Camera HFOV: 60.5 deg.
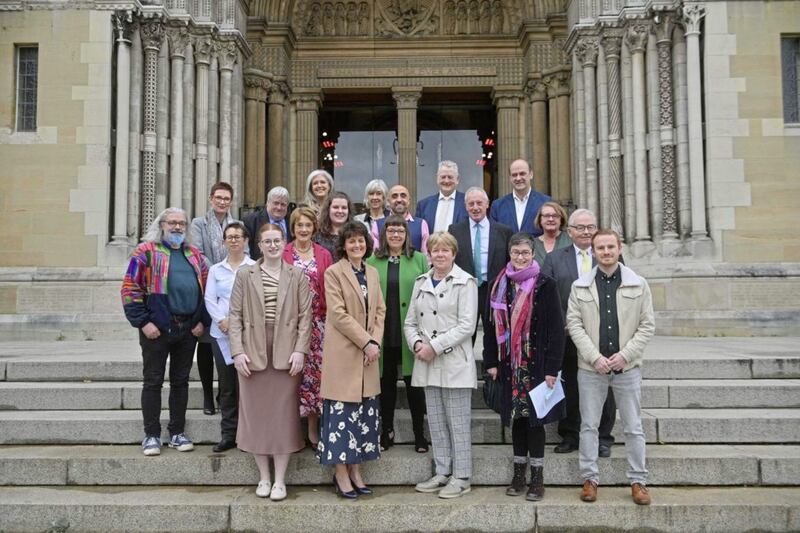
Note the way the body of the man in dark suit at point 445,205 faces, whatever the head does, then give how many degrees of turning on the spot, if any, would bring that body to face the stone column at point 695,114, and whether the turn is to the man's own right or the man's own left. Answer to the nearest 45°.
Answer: approximately 135° to the man's own left

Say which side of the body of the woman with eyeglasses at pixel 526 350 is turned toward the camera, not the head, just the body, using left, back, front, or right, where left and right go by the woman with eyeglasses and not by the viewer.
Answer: front

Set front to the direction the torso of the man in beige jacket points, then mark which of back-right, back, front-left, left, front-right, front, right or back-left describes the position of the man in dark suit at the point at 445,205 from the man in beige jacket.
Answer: back-right

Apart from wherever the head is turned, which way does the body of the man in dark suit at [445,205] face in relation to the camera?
toward the camera

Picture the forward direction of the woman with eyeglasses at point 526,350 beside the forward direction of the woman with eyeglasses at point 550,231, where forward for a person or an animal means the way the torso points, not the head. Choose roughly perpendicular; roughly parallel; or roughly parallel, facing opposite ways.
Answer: roughly parallel

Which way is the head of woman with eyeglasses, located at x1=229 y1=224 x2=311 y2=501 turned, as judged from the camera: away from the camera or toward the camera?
toward the camera

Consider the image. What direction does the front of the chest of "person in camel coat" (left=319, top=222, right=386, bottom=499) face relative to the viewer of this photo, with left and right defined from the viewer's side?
facing the viewer and to the right of the viewer

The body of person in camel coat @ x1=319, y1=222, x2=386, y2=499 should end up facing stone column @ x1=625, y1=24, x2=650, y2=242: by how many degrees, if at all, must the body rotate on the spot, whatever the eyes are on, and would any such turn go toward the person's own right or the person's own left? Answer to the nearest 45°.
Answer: approximately 90° to the person's own left

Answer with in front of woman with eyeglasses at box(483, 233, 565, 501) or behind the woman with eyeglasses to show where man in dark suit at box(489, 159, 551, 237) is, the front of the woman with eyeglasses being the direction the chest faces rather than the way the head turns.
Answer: behind

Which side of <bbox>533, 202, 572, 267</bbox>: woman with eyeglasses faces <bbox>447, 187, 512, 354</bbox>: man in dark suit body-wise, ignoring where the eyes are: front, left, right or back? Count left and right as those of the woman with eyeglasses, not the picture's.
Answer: right

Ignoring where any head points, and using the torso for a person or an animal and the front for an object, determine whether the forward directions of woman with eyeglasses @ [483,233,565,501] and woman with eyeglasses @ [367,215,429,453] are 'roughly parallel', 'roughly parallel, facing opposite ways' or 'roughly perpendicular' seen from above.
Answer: roughly parallel

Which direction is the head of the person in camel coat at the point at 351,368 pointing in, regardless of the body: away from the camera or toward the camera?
toward the camera

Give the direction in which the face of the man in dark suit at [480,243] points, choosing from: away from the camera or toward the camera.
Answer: toward the camera

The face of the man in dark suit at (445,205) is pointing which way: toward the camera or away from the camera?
toward the camera
